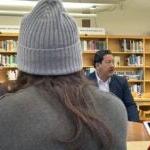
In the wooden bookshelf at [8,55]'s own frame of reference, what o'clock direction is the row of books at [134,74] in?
The row of books is roughly at 9 o'clock from the wooden bookshelf.

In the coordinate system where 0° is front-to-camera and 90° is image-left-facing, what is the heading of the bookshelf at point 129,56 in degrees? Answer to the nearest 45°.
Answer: approximately 0°

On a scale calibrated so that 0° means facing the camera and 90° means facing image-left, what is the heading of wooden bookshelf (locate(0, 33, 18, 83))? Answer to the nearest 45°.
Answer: approximately 0°

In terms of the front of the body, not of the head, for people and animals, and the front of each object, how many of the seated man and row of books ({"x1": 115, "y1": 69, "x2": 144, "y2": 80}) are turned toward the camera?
2

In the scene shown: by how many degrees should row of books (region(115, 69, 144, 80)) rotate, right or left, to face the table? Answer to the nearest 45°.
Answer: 0° — it already faces it

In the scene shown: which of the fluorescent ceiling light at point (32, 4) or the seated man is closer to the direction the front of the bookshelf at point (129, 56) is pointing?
the seated man

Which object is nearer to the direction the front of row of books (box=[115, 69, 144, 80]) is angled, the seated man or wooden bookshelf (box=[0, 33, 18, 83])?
the seated man

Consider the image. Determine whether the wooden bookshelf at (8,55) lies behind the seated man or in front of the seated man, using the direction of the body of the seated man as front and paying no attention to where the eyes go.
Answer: behind

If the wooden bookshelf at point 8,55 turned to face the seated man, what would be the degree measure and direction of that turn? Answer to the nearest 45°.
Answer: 0° — it already faces them
